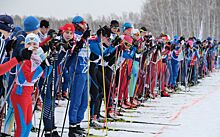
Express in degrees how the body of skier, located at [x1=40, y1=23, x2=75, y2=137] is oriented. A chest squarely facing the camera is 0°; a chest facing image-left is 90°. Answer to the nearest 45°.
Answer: approximately 315°

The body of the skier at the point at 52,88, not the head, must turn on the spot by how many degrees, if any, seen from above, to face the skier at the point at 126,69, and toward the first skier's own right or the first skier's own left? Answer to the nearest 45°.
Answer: approximately 90° to the first skier's own left

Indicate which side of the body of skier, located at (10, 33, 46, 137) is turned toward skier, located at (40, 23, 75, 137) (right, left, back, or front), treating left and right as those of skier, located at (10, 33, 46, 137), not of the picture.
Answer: left

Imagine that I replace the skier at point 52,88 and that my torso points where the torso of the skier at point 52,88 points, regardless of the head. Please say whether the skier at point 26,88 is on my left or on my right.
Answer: on my right

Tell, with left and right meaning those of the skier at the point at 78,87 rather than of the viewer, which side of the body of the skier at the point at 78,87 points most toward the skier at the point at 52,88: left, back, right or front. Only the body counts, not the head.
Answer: right

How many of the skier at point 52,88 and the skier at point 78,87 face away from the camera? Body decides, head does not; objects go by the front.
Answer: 0
